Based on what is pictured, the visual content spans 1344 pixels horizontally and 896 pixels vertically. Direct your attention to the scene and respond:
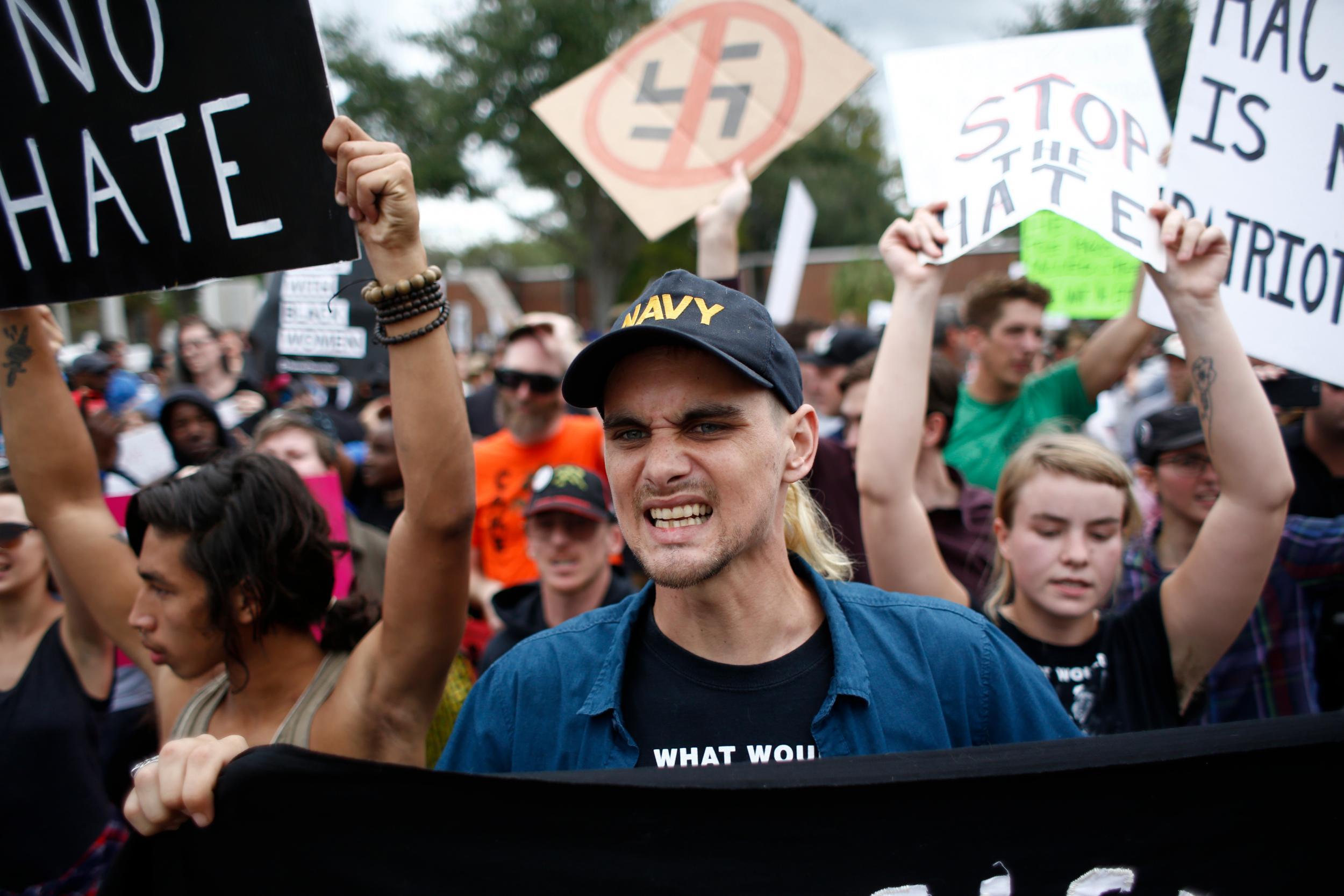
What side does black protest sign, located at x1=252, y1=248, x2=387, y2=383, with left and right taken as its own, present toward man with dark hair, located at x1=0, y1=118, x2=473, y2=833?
front

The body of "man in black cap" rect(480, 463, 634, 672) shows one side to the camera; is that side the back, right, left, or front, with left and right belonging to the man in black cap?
front

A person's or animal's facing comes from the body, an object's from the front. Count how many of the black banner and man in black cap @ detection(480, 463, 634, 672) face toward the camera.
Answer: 2

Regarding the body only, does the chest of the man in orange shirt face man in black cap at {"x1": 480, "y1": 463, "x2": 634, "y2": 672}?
yes

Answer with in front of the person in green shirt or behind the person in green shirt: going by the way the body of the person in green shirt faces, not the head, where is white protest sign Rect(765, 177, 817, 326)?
behind

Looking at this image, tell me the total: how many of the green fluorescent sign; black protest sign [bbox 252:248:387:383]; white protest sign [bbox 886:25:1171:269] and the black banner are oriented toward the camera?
4

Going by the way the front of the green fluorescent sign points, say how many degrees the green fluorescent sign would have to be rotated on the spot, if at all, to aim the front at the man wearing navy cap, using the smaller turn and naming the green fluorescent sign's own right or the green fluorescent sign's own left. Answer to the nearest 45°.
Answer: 0° — it already faces them

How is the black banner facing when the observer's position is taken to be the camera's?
facing the viewer

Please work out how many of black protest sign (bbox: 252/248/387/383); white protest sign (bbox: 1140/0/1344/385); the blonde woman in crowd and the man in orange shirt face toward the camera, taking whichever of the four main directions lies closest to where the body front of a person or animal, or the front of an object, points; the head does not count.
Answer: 4

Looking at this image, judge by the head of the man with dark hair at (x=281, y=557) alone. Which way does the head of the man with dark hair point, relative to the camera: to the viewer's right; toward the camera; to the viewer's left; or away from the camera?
to the viewer's left
